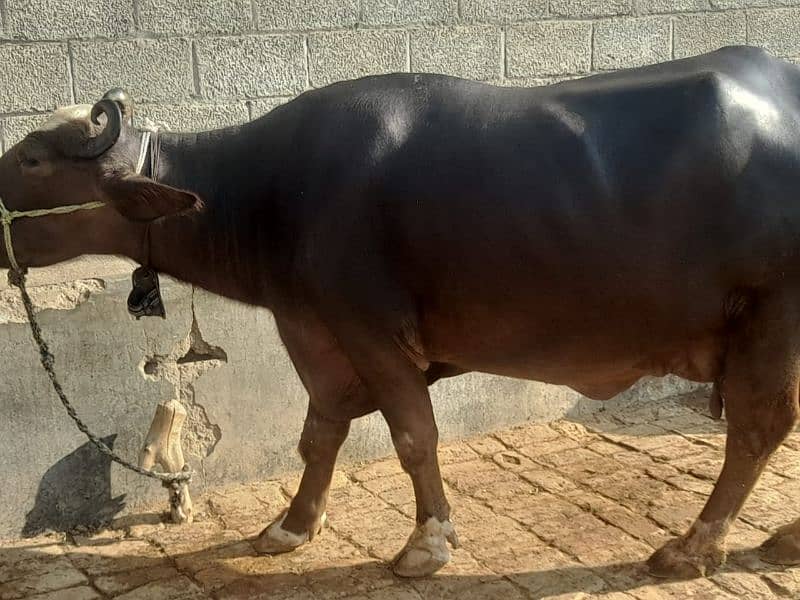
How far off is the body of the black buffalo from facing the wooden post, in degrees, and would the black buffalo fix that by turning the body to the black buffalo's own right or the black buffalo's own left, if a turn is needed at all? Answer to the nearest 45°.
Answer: approximately 45° to the black buffalo's own right

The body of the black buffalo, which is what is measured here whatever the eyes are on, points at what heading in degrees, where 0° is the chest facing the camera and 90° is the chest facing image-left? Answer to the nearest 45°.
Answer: approximately 90°
